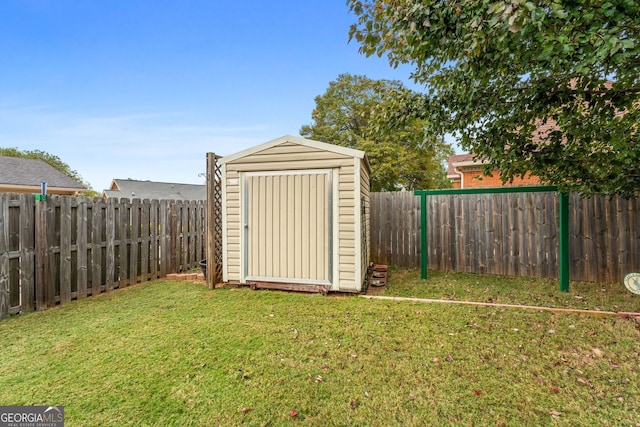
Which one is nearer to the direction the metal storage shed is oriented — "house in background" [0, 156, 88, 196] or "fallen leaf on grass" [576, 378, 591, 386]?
the fallen leaf on grass

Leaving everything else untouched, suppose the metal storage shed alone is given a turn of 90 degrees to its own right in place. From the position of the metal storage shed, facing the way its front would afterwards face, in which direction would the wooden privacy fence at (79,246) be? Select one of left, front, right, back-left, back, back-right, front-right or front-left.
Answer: front

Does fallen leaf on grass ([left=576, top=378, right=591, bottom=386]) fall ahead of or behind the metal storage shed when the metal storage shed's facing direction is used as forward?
ahead

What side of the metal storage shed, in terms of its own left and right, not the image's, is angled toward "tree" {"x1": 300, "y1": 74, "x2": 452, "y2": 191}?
back

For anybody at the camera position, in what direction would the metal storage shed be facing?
facing the viewer

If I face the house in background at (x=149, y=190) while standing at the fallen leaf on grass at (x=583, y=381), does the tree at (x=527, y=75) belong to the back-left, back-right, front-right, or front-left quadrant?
front-right

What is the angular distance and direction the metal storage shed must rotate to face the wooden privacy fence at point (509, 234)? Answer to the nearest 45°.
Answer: approximately 90° to its left
